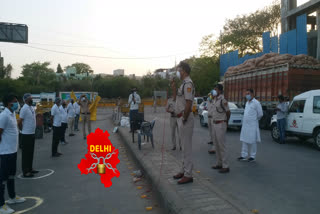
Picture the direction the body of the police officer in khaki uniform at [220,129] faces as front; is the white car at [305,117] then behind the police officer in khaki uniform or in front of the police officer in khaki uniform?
behind

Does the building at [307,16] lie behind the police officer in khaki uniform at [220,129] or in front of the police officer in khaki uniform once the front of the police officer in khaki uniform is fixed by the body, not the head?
behind

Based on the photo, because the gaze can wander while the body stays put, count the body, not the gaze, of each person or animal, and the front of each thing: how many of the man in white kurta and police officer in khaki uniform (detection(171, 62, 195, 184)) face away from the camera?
0

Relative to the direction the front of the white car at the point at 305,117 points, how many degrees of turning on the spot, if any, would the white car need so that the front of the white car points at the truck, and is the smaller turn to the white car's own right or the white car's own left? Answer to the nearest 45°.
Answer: approximately 45° to the white car's own right

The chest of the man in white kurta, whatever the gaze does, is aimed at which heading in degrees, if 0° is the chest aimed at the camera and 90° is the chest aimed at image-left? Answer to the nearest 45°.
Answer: approximately 45°
